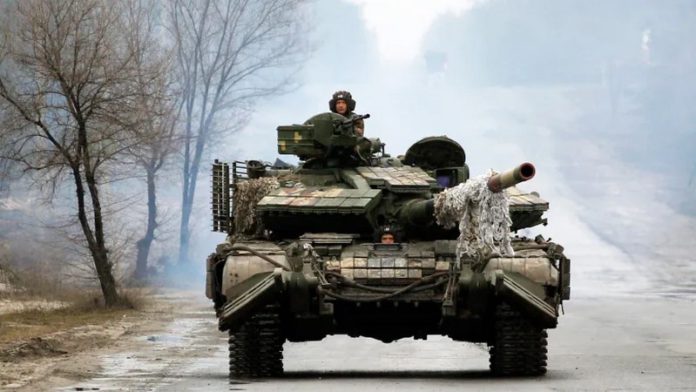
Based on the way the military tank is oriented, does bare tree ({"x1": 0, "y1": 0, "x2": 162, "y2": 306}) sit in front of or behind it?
behind

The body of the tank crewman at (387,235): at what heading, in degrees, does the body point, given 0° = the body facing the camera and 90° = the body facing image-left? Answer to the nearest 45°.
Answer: approximately 0°
